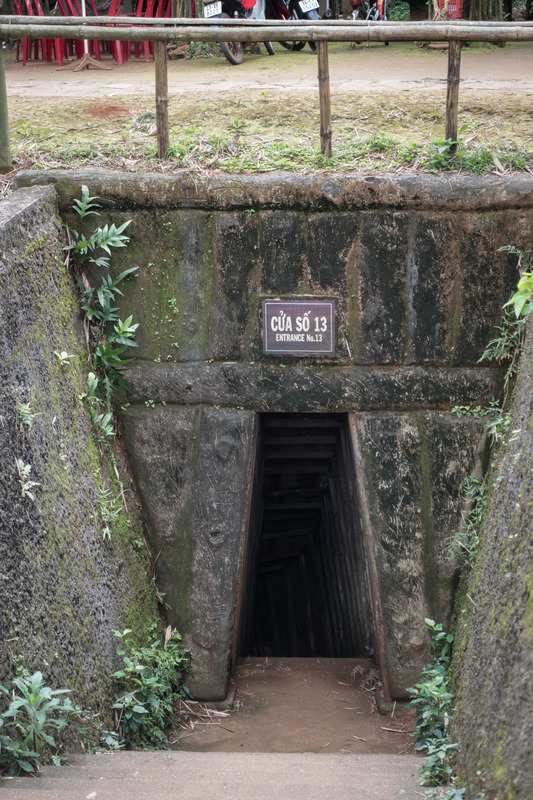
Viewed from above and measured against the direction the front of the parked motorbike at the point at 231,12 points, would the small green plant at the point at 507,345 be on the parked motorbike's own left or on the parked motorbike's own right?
on the parked motorbike's own right

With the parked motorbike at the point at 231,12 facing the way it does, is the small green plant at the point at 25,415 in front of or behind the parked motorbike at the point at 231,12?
behind

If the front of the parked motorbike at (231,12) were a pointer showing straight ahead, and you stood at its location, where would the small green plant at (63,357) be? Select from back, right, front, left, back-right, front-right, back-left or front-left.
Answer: back-right

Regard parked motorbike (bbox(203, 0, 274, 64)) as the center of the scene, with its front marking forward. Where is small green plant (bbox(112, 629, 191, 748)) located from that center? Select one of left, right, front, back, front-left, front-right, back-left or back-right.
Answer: back-right

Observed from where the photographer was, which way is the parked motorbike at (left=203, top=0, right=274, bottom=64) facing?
facing away from the viewer and to the right of the viewer

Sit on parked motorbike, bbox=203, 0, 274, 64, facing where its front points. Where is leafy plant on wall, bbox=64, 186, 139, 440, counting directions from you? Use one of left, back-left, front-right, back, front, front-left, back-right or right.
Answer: back-right

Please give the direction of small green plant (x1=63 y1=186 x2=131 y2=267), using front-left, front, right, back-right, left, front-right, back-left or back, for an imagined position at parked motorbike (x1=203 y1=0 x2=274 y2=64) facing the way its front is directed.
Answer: back-right

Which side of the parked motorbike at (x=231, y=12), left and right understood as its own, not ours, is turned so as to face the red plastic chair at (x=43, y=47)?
left

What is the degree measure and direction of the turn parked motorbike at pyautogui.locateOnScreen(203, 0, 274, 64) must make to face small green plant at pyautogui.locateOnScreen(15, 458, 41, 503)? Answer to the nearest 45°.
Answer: approximately 135° to its right

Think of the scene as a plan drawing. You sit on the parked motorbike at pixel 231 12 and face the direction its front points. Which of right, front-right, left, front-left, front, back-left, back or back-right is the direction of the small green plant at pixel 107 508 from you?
back-right

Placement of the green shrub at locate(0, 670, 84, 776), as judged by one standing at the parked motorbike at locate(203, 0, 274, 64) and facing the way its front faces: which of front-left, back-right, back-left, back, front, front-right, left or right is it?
back-right
